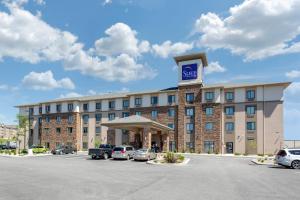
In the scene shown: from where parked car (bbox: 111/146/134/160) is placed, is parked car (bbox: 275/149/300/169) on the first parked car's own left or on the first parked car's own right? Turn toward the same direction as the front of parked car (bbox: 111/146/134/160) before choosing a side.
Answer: on the first parked car's own right

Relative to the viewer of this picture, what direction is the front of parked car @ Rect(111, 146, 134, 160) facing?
facing away from the viewer and to the right of the viewer
